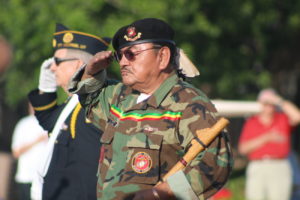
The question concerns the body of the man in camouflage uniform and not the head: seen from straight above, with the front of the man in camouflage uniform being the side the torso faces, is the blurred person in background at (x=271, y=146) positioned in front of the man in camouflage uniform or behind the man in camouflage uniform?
behind

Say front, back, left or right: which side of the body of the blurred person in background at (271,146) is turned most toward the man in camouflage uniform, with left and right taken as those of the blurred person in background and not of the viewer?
front

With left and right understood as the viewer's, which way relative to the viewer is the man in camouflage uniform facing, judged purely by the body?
facing the viewer and to the left of the viewer

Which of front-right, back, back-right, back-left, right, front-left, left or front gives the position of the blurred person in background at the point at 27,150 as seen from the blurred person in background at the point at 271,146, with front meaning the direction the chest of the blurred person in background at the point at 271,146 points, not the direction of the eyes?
front-right

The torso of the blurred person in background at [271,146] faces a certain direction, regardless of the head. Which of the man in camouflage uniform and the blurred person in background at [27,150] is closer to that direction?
the man in camouflage uniform

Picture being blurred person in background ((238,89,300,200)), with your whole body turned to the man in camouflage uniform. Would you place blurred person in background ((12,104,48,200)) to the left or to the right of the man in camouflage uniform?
right

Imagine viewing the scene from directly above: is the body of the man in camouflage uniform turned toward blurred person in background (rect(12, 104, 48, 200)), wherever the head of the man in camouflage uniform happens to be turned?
no

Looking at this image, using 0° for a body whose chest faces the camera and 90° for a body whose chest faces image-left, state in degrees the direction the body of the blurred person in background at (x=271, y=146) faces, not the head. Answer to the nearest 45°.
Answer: approximately 0°

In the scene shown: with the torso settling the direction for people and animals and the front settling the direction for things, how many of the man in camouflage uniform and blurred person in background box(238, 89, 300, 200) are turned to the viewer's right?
0

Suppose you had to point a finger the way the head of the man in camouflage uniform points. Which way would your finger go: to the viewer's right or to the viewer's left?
to the viewer's left
